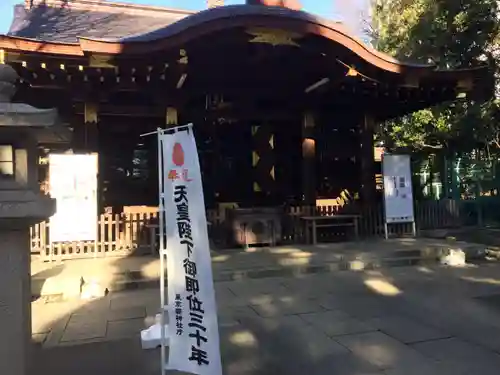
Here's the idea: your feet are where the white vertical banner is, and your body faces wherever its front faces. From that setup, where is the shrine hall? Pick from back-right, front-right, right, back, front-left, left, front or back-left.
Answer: back

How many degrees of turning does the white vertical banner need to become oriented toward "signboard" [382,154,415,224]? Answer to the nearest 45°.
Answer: approximately 135° to its left

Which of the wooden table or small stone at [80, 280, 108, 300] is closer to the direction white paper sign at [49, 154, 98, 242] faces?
the small stone

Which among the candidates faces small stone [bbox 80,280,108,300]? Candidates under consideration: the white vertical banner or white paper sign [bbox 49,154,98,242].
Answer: the white paper sign

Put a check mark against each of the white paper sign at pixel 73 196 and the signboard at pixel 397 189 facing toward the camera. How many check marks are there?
2

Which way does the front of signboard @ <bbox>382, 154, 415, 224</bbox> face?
toward the camera

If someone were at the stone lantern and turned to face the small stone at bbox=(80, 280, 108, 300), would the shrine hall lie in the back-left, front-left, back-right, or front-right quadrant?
front-right

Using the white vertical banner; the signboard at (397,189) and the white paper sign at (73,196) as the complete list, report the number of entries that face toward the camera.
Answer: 3

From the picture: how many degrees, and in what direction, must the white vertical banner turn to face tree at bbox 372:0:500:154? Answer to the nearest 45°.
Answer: approximately 135° to its left

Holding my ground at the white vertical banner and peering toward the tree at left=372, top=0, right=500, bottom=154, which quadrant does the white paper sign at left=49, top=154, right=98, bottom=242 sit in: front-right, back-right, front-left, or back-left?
front-left

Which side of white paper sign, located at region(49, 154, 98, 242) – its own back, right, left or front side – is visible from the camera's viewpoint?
front

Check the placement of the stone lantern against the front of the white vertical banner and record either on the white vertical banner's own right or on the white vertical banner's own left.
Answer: on the white vertical banner's own right

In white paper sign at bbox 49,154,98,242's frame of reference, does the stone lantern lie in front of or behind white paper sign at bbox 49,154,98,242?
in front

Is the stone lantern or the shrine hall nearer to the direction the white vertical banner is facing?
the stone lantern
